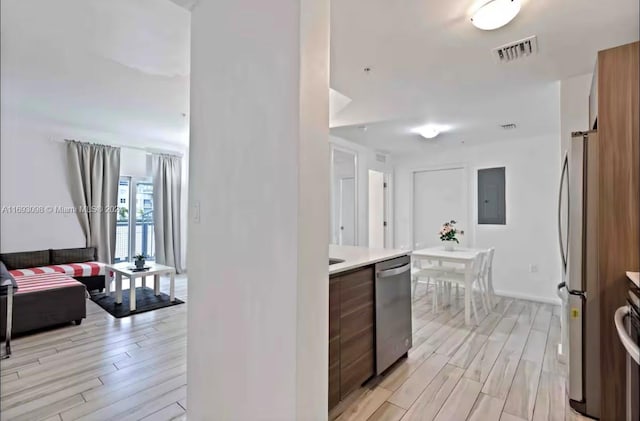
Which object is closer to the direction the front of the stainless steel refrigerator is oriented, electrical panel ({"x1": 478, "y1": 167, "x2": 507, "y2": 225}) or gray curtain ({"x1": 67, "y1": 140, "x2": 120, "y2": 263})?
the gray curtain

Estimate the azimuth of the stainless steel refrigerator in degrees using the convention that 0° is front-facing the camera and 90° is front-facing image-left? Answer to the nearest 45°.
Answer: approximately 90°

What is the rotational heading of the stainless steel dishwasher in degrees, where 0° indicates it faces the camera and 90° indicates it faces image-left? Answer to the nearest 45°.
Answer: approximately 315°

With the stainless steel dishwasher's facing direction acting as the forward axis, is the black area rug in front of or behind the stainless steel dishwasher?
behind

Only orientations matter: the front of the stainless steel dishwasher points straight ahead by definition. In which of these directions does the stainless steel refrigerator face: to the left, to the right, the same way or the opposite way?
the opposite way

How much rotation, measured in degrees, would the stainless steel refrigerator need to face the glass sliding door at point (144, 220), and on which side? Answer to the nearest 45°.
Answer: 0° — it already faces it

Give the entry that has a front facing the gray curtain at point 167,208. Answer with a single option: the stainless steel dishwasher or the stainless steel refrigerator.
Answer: the stainless steel refrigerator

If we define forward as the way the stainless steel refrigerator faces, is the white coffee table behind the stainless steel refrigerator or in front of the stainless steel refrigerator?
in front

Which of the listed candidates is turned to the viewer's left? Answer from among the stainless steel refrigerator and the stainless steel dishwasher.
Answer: the stainless steel refrigerator

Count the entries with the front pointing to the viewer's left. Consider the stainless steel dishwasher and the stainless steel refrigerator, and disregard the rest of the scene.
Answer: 1

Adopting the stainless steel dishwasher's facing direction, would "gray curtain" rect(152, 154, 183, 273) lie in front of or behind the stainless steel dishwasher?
behind
